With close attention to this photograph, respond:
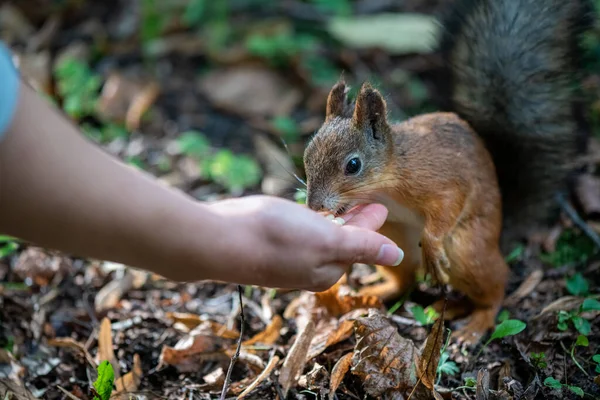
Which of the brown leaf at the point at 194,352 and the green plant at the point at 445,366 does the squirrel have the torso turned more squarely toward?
the brown leaf

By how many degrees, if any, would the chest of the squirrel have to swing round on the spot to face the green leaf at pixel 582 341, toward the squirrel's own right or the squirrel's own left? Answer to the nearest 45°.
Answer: approximately 90° to the squirrel's own left

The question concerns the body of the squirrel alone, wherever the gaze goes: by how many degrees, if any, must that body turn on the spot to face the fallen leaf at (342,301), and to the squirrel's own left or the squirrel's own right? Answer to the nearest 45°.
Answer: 0° — it already faces it

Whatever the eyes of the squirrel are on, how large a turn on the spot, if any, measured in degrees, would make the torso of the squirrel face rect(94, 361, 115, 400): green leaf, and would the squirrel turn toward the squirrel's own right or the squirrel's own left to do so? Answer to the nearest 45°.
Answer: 0° — it already faces it

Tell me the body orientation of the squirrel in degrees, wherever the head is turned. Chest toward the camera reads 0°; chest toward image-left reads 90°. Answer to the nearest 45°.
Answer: approximately 45°

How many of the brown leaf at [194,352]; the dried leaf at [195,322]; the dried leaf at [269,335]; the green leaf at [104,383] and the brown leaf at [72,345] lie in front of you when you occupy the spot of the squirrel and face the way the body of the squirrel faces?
5

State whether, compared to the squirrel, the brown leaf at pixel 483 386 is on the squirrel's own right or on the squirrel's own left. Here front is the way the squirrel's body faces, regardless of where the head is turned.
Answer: on the squirrel's own left

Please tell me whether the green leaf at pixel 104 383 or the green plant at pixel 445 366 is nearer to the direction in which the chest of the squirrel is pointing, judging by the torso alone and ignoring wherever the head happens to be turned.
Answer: the green leaf

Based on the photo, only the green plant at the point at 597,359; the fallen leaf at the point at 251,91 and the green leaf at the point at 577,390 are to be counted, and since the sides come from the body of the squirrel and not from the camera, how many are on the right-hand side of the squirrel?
1

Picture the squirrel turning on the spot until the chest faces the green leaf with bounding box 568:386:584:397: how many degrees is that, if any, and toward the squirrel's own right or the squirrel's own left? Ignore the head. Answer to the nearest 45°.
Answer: approximately 90° to the squirrel's own left

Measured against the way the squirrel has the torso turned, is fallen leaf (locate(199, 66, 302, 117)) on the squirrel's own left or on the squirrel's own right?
on the squirrel's own right

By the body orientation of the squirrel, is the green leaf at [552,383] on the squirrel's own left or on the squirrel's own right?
on the squirrel's own left

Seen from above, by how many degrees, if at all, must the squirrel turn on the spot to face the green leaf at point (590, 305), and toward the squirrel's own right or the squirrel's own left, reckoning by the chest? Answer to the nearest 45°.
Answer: approximately 90° to the squirrel's own left
